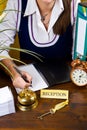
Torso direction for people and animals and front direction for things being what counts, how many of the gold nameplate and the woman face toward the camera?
2

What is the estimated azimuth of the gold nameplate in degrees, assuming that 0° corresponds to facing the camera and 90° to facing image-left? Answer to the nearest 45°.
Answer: approximately 0°
